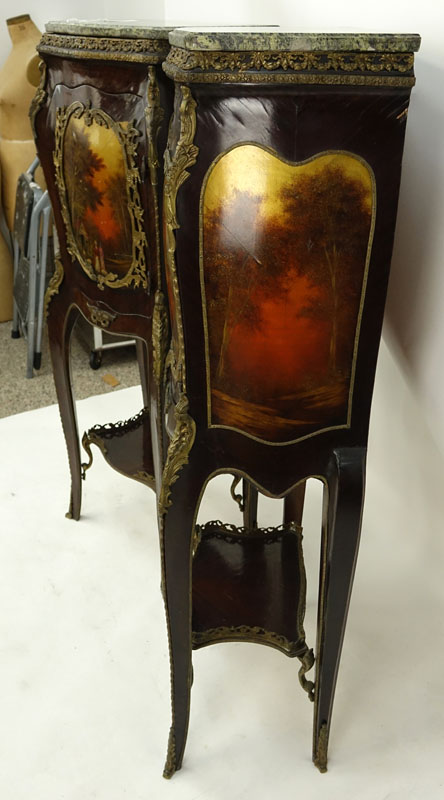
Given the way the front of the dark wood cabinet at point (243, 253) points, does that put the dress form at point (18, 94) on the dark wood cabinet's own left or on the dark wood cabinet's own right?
on the dark wood cabinet's own right

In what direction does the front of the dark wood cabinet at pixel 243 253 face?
to the viewer's left

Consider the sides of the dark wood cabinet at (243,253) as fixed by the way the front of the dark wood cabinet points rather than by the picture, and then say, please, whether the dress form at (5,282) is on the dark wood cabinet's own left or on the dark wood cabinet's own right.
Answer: on the dark wood cabinet's own right
